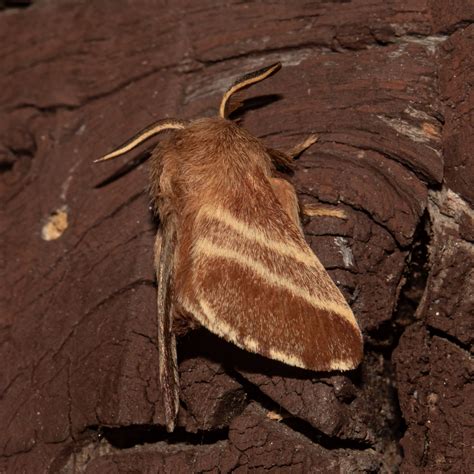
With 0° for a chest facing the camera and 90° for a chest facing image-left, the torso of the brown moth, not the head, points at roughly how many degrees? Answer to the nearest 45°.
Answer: approximately 180°
